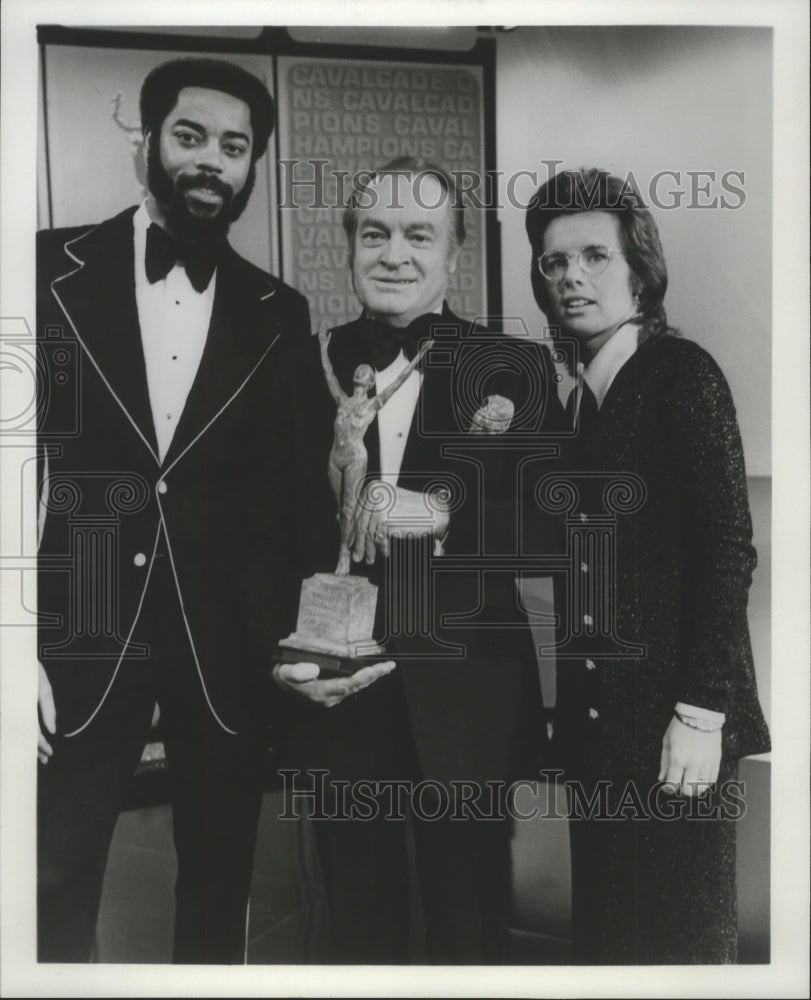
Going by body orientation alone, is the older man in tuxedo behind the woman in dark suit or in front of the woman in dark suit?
in front

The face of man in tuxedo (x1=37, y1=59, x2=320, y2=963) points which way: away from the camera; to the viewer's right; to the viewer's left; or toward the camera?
toward the camera

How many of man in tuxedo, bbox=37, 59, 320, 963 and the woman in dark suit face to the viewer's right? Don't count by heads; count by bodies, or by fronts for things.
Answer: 0

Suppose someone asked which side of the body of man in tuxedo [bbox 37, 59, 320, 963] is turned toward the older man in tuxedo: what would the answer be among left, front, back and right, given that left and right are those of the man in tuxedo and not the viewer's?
left

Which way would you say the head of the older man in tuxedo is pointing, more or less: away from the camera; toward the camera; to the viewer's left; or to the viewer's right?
toward the camera

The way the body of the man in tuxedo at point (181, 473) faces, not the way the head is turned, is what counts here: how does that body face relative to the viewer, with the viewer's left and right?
facing the viewer

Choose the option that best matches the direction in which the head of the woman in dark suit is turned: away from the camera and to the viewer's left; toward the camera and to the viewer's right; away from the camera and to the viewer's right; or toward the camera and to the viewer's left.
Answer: toward the camera and to the viewer's left

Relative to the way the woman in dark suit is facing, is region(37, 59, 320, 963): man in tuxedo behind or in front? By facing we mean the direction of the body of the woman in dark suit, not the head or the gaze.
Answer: in front

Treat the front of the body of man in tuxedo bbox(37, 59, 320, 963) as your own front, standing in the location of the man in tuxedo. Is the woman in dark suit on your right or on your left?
on your left

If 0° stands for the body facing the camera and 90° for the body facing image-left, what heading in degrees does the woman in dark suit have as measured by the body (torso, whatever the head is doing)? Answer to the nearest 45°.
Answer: approximately 45°
